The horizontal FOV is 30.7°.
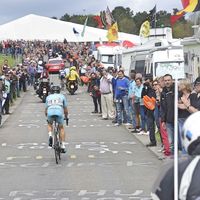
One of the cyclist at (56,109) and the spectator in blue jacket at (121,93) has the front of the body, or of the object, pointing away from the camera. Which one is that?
the cyclist

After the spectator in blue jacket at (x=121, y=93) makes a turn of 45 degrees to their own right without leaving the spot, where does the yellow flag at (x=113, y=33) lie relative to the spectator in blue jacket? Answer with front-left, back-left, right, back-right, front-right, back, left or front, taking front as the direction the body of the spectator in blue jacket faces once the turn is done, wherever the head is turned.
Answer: right

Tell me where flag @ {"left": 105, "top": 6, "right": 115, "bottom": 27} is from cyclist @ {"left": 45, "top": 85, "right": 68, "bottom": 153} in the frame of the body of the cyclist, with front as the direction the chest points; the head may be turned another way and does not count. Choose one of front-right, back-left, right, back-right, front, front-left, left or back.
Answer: front

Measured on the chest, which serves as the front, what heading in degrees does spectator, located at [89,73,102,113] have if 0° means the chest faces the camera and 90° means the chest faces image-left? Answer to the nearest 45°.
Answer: approximately 45°

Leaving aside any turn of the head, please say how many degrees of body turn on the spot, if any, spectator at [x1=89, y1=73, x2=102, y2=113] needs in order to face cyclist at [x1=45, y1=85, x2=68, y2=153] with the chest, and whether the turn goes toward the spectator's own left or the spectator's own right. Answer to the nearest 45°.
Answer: approximately 45° to the spectator's own left

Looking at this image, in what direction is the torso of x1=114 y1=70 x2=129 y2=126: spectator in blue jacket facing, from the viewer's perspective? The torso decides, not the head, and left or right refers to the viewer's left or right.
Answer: facing the viewer and to the left of the viewer

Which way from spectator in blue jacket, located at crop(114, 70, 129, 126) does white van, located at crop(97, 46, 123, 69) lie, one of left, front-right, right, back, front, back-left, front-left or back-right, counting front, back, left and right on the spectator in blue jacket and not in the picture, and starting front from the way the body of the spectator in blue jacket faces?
back-right

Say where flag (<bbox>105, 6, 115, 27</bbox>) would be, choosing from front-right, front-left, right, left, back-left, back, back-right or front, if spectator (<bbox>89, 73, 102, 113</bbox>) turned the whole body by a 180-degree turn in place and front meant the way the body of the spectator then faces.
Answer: front-left

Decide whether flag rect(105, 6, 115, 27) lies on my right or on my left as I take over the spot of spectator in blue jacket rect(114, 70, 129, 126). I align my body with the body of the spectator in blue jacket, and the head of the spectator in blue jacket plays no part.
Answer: on my right

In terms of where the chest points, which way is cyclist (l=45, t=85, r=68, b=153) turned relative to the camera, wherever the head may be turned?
away from the camera

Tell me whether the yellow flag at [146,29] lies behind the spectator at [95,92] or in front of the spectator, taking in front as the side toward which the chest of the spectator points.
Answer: behind

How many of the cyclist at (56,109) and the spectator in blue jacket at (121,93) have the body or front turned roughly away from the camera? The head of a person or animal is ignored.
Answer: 1

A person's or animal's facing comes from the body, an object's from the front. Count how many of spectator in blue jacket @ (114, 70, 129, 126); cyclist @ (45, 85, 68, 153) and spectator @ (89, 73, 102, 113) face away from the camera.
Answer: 1

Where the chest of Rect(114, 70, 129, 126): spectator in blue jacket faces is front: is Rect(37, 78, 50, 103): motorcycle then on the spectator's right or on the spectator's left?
on the spectator's right

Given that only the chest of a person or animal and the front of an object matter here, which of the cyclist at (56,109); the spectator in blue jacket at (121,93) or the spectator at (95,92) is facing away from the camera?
the cyclist

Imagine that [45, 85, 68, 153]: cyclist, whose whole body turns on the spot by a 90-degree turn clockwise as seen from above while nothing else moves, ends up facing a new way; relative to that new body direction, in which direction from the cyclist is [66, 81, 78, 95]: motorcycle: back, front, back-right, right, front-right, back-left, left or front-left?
left

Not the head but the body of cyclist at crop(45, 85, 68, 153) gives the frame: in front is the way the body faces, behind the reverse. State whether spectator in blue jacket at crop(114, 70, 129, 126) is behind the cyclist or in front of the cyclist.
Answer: in front
